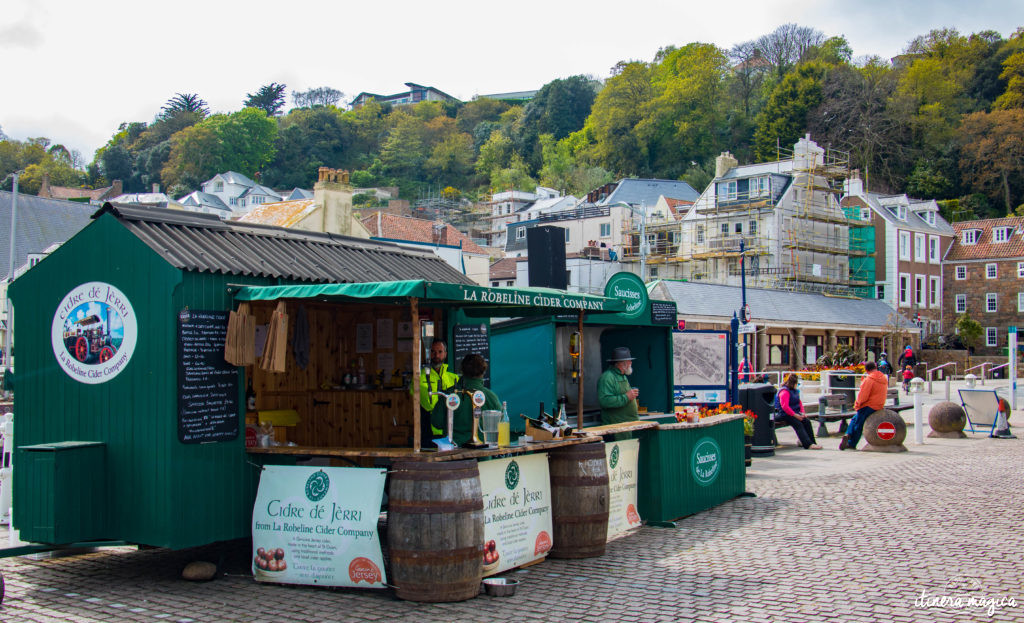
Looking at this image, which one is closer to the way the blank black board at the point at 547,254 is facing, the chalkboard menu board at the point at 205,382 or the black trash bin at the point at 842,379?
the chalkboard menu board

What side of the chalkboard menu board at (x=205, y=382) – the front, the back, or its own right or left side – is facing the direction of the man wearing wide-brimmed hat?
left

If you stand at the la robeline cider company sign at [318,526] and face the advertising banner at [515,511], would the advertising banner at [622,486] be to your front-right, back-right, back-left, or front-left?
front-left

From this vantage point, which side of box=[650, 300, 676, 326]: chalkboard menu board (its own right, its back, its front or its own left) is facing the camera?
front

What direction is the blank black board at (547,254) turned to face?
toward the camera

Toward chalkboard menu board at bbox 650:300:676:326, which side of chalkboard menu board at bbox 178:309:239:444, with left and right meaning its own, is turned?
left
